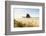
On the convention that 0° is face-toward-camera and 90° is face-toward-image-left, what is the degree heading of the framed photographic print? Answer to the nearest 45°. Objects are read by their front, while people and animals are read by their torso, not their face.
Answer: approximately 315°
